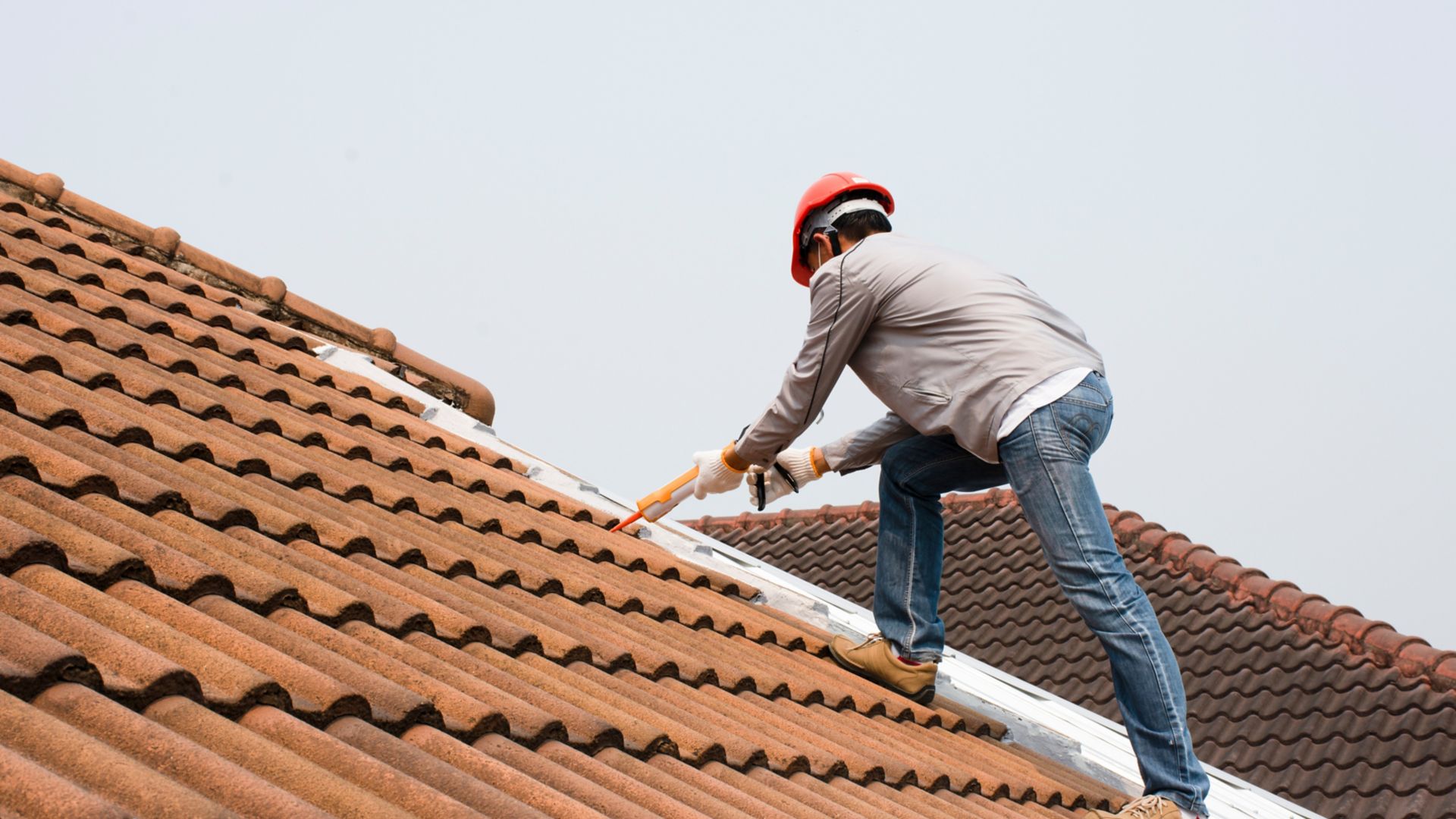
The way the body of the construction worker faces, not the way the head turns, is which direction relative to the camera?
to the viewer's left

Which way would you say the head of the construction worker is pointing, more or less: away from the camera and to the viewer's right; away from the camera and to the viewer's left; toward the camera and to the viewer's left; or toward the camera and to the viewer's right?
away from the camera and to the viewer's left
